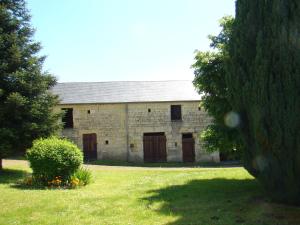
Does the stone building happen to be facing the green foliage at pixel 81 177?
yes

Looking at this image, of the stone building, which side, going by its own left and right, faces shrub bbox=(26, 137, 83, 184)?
front

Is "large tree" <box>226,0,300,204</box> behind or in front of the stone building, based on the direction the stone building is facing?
in front

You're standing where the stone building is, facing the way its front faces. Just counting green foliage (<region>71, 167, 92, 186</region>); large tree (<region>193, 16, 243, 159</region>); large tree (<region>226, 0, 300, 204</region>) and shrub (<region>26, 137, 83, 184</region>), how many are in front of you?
4

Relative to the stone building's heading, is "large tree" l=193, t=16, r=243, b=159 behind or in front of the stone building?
in front

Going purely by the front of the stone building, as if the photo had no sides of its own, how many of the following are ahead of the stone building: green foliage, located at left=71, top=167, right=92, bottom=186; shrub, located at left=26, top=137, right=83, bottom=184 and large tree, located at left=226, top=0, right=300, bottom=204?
3

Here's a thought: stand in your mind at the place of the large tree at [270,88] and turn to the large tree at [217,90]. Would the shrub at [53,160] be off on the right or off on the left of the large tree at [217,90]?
left

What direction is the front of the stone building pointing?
toward the camera
